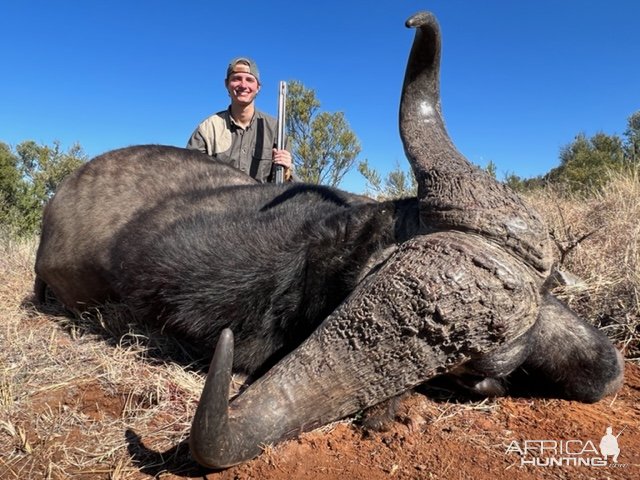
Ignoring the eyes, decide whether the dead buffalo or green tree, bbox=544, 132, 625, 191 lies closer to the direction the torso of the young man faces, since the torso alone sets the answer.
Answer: the dead buffalo

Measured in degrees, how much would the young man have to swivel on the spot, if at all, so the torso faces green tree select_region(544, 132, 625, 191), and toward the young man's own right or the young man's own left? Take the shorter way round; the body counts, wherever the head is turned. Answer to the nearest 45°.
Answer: approximately 135° to the young man's own left

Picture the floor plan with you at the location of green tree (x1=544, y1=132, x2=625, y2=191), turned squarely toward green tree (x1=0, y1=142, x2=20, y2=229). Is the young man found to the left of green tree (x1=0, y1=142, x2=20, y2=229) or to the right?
left

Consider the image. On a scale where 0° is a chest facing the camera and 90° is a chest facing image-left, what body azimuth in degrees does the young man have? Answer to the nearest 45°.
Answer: approximately 0°

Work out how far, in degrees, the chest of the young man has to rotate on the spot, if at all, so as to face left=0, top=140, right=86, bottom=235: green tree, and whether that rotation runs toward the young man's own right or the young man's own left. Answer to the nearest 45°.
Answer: approximately 135° to the young man's own right

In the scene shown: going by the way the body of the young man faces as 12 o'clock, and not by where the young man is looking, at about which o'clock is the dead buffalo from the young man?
The dead buffalo is roughly at 12 o'clock from the young man.

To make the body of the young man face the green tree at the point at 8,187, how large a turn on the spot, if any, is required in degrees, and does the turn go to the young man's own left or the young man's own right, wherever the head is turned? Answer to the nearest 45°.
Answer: approximately 135° to the young man's own right

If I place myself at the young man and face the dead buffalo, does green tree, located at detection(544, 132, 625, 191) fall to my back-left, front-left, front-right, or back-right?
back-left
